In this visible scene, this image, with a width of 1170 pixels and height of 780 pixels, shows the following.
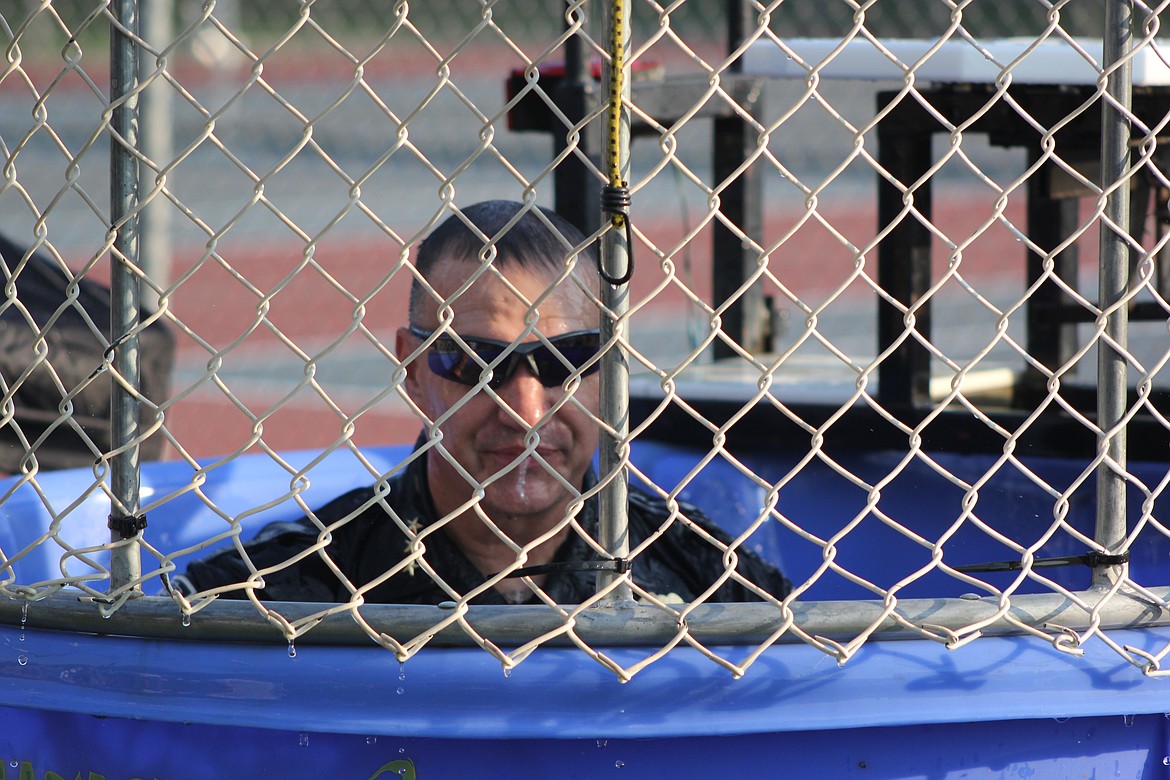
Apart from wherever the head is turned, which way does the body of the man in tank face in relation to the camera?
toward the camera

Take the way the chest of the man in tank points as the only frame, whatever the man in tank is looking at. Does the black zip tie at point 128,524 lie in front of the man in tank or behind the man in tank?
in front

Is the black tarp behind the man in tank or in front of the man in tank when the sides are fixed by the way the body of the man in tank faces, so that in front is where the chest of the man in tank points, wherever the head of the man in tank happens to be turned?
behind

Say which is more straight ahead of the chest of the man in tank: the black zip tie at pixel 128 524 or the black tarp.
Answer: the black zip tie

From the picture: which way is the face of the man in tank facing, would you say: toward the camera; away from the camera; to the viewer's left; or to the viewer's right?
toward the camera
